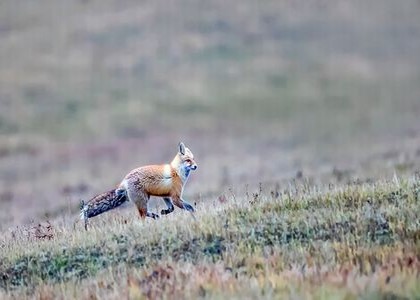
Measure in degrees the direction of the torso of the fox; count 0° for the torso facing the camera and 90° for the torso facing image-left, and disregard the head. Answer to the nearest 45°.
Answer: approximately 270°
